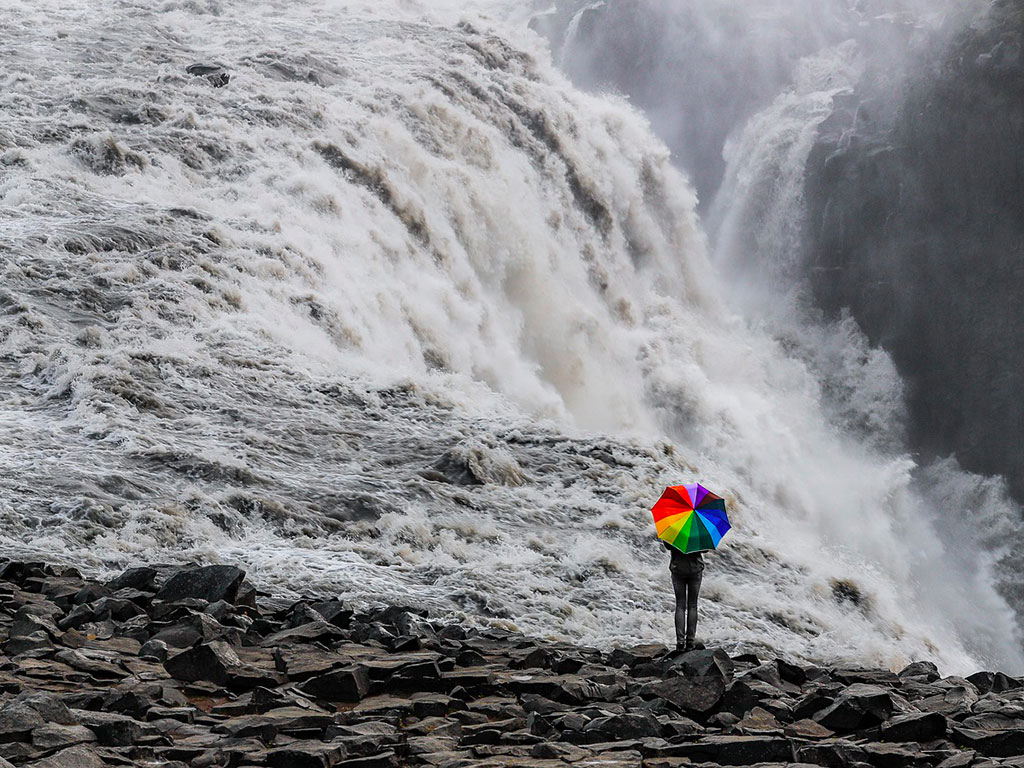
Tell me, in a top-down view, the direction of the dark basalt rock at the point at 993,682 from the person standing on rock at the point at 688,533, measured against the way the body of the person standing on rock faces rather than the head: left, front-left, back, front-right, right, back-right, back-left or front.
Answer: front-right

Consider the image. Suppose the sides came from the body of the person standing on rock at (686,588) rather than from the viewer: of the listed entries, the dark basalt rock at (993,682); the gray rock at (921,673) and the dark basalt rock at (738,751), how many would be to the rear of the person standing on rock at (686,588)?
1

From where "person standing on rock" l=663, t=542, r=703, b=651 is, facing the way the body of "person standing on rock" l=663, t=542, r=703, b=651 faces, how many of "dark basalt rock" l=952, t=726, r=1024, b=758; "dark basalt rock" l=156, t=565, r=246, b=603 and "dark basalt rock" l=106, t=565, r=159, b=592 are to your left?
2

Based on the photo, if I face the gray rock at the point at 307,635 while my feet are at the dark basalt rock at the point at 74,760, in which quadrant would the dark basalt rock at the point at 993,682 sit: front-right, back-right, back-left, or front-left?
front-right

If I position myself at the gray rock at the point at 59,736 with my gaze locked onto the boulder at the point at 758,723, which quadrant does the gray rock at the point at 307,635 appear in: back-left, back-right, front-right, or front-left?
front-left

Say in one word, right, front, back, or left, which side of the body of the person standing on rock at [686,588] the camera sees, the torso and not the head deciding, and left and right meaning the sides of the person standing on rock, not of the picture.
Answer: back

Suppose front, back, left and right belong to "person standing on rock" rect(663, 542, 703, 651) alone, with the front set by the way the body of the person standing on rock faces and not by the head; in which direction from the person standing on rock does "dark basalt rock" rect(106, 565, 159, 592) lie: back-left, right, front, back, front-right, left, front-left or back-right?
left

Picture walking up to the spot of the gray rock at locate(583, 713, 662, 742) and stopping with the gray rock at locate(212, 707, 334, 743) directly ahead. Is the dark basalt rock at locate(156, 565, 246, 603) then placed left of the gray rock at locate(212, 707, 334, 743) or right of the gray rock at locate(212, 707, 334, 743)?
right
